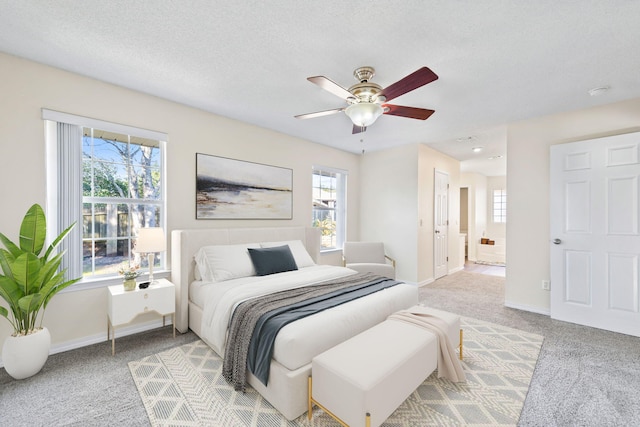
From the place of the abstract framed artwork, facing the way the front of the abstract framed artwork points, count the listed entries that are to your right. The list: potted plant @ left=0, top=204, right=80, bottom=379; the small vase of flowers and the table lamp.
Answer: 3

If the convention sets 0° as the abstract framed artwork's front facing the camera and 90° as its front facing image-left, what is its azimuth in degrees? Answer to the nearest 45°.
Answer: approximately 315°

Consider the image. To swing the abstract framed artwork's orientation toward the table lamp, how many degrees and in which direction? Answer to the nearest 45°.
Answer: approximately 90° to its right

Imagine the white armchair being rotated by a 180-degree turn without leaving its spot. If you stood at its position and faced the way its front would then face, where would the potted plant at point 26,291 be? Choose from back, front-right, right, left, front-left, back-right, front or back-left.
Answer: left

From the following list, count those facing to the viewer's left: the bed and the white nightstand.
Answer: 0

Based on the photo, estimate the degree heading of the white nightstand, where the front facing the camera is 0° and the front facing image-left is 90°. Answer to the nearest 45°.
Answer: approximately 315°

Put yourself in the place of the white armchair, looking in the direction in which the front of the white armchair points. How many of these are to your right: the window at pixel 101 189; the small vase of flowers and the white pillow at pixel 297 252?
3

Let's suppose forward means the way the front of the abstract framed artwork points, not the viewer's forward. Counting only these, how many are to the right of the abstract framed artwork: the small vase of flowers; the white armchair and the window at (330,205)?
1

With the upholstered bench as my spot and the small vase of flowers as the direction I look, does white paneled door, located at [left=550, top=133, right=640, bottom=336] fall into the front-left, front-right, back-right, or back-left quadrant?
back-right

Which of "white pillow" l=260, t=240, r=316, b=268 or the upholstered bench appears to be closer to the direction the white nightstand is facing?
the upholstered bench

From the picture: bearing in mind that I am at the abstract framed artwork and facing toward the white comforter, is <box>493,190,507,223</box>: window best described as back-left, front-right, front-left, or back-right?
back-left

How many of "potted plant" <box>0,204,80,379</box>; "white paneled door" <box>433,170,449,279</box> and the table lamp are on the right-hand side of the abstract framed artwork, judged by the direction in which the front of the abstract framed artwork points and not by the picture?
2

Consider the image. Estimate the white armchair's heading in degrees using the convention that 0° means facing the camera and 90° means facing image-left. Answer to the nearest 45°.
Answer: approximately 315°

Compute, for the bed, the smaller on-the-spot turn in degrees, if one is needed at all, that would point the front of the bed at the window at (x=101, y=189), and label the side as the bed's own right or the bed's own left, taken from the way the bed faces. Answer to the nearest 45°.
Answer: approximately 135° to the bed's own right
